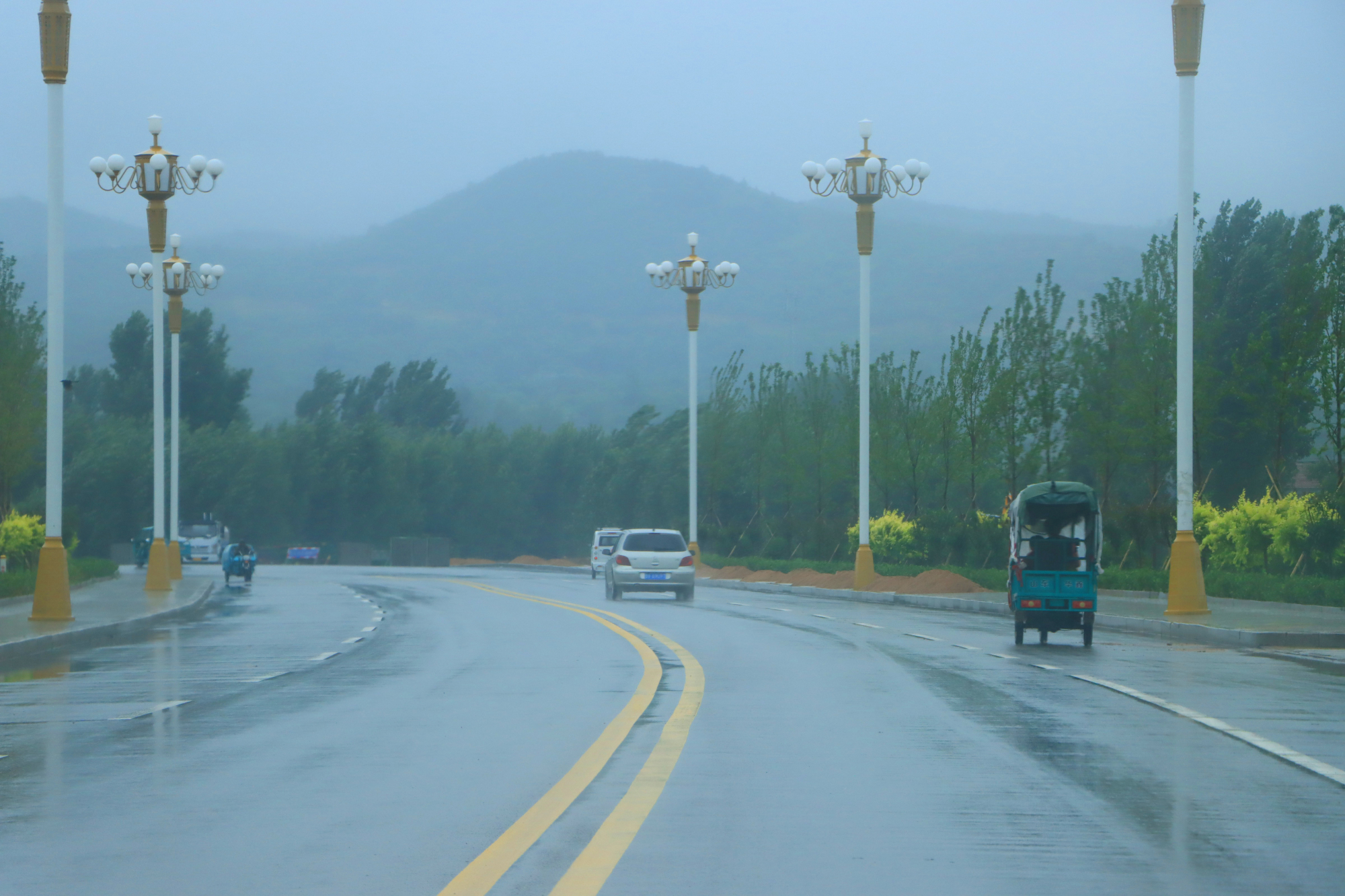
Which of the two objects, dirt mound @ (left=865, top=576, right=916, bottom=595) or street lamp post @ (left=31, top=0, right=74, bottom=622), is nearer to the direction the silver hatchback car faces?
the dirt mound

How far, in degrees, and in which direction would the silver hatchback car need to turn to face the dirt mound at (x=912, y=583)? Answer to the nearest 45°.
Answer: approximately 90° to its right

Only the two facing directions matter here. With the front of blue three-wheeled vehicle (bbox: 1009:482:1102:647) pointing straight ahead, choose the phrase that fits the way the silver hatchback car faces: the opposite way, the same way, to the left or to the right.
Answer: the same way

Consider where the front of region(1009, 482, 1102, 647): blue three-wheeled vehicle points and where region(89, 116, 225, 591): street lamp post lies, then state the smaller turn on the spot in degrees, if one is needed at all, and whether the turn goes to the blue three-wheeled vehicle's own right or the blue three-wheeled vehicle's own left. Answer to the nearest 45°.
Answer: approximately 45° to the blue three-wheeled vehicle's own left

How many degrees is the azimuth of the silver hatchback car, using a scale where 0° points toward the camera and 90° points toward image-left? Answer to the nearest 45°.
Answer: approximately 180°

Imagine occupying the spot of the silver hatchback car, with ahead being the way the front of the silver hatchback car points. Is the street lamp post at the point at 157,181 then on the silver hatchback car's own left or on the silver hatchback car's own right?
on the silver hatchback car's own left

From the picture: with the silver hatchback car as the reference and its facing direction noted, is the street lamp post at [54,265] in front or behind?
behind

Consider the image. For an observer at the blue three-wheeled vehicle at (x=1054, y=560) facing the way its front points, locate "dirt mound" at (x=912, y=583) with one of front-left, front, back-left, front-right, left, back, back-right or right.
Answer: front

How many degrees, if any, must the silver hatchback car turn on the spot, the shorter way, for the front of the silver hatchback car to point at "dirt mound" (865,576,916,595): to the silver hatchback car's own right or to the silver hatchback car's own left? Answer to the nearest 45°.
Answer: approximately 90° to the silver hatchback car's own right

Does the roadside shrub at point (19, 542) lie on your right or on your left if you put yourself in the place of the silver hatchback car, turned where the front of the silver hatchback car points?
on your left

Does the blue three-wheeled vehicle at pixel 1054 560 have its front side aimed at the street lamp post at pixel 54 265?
no

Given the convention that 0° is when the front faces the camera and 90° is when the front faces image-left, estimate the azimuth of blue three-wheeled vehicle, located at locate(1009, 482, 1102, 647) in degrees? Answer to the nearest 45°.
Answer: approximately 180°

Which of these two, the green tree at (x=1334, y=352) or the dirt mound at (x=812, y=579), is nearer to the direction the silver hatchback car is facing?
the dirt mound

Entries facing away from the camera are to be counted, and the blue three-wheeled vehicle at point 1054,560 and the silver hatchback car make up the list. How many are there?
2
